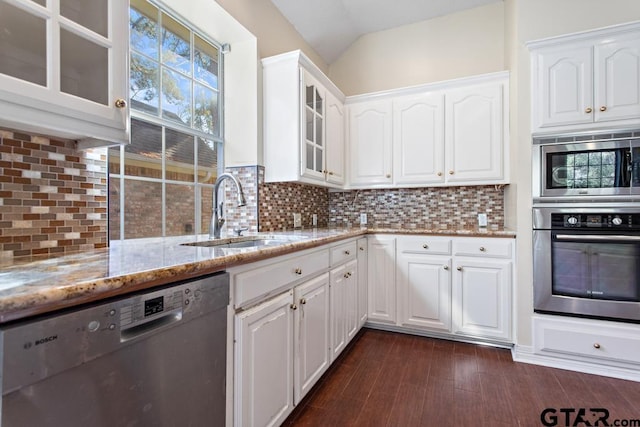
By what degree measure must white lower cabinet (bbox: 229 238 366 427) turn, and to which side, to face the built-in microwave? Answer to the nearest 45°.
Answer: approximately 45° to its left

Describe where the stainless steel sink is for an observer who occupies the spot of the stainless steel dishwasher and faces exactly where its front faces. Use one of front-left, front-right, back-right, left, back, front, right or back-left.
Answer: left

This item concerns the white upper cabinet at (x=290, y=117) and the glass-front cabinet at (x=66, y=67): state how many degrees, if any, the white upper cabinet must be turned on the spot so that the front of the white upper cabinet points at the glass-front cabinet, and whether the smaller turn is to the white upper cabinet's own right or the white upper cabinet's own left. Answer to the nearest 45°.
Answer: approximately 90° to the white upper cabinet's own right

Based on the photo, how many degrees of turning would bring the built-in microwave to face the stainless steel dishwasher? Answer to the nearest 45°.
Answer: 0° — it already faces it

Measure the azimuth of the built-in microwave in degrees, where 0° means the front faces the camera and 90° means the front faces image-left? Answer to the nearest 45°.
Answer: approximately 0°

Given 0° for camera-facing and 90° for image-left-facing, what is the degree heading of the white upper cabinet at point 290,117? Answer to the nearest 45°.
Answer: approximately 315°

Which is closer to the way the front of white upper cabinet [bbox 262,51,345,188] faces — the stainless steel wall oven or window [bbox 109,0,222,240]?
the stainless steel wall oven

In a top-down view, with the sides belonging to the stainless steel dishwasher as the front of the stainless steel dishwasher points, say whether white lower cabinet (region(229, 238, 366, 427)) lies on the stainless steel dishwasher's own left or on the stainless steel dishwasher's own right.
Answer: on the stainless steel dishwasher's own left

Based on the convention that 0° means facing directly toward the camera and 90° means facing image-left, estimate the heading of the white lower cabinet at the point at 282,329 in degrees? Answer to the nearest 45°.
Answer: approximately 315°
